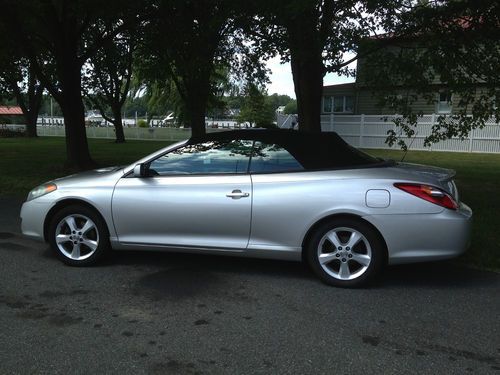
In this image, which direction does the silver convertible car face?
to the viewer's left

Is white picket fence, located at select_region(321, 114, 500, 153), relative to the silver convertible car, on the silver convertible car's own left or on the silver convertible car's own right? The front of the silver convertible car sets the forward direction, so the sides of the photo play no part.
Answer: on the silver convertible car's own right
